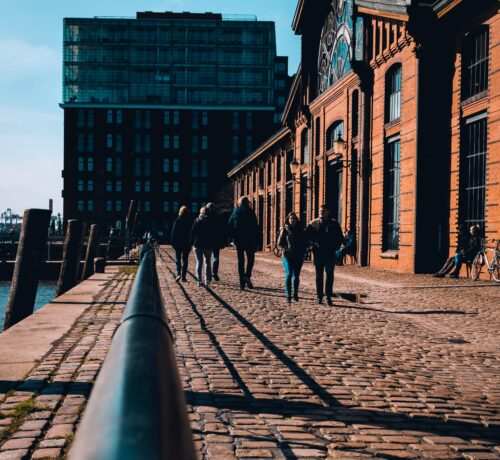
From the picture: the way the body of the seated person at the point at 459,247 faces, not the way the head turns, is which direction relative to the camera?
to the viewer's left

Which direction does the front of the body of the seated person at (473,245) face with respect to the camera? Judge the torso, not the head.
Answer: to the viewer's left

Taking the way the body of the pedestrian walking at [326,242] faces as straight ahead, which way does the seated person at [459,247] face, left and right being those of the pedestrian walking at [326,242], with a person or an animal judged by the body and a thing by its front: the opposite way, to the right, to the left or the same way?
to the right

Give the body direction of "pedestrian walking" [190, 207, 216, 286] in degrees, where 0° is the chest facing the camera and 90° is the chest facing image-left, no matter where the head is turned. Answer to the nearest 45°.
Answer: approximately 180°

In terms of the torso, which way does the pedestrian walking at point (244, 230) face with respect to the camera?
away from the camera

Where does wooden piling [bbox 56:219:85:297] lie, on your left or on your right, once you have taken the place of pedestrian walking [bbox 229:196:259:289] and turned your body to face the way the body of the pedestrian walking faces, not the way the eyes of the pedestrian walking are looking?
on your left

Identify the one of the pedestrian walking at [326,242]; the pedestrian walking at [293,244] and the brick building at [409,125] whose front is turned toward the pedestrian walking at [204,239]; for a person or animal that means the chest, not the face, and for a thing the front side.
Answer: the brick building

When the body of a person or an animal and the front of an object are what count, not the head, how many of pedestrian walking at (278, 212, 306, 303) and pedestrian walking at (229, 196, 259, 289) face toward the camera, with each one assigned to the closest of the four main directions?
1

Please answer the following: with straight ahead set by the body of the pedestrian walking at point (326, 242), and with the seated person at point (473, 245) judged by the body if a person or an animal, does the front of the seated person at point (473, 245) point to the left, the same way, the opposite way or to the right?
to the right

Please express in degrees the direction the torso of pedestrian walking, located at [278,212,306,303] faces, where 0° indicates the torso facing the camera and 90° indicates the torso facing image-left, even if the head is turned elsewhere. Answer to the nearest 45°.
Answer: approximately 0°

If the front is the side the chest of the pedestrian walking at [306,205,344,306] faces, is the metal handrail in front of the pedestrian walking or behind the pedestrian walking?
in front

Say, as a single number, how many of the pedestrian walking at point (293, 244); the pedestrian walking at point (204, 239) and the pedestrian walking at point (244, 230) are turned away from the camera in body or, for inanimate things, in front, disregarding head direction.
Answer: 2
